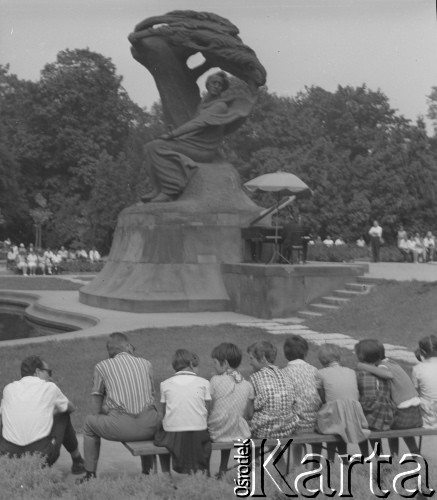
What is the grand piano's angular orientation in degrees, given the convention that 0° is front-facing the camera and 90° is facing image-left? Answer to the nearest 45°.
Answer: approximately 270°

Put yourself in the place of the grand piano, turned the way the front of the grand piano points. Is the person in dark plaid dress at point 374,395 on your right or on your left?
on your right

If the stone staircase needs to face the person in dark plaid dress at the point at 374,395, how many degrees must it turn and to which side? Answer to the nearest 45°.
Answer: approximately 45° to its left

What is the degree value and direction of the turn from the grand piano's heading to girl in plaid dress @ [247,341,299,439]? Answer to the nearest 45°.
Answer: approximately 90° to its right

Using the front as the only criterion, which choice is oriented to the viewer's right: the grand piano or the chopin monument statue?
the grand piano

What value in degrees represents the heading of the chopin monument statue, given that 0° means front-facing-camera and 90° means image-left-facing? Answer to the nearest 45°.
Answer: approximately 45°

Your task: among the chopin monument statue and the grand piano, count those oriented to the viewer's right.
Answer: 1

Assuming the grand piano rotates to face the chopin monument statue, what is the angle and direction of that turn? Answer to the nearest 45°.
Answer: approximately 180°

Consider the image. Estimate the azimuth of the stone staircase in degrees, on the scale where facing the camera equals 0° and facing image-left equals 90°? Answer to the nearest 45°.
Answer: approximately 45°

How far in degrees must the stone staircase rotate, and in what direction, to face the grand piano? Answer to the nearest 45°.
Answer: approximately 90° to its right

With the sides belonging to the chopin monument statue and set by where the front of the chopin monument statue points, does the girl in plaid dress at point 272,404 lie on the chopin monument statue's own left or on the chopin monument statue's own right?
on the chopin monument statue's own left

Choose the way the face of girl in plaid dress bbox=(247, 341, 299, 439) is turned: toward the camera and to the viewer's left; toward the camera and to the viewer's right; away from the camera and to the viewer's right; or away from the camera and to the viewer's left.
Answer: away from the camera and to the viewer's left

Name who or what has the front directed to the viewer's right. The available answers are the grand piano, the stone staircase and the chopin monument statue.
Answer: the grand piano

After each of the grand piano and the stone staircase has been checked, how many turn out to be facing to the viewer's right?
1
